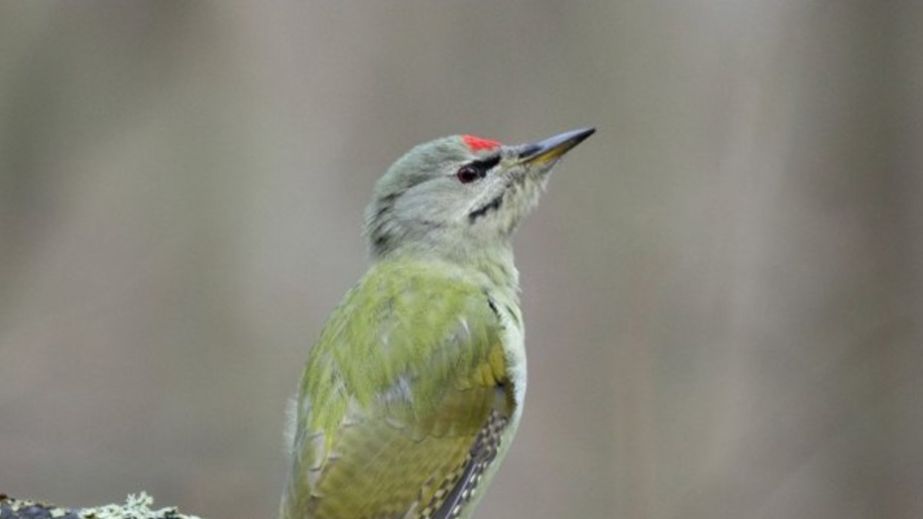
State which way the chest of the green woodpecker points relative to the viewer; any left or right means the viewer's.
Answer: facing away from the viewer and to the right of the viewer

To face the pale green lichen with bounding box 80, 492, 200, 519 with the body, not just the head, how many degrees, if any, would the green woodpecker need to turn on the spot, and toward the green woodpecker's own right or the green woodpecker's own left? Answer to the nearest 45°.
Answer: approximately 180°
